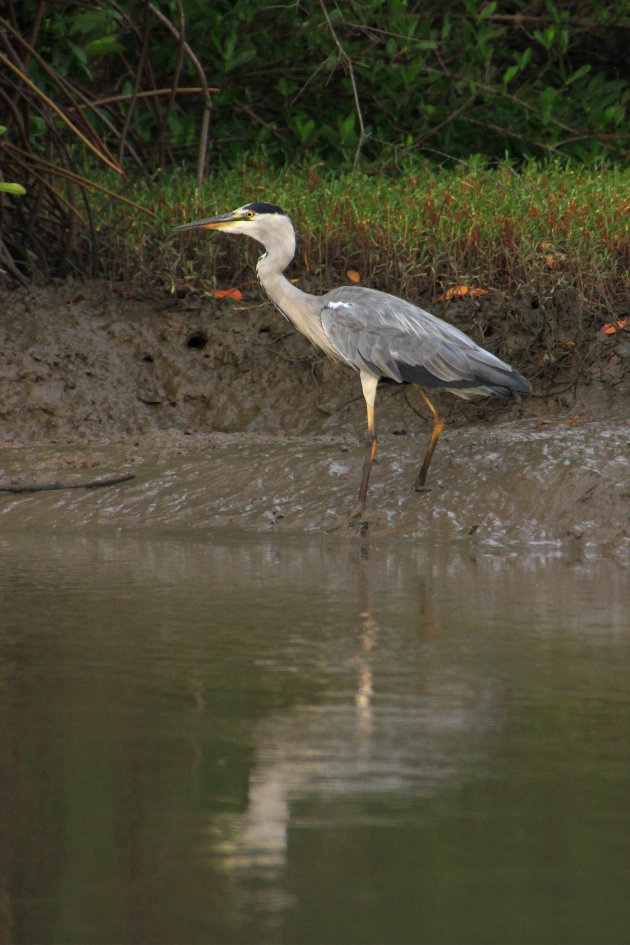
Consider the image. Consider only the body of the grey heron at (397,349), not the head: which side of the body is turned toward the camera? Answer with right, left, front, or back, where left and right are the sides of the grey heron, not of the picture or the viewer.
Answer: left

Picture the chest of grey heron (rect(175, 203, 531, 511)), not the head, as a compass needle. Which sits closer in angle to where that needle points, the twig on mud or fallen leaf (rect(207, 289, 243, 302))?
the twig on mud

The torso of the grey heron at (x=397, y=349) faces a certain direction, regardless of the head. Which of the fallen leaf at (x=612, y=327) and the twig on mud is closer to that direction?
the twig on mud

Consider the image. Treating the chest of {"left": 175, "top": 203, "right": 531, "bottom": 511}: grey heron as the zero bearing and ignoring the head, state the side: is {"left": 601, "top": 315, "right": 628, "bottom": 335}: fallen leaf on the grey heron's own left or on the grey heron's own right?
on the grey heron's own right

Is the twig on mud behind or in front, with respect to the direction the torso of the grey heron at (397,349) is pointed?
in front

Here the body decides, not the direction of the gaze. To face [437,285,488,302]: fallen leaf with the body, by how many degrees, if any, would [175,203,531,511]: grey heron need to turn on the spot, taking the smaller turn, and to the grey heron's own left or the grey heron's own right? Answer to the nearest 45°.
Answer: approximately 90° to the grey heron's own right

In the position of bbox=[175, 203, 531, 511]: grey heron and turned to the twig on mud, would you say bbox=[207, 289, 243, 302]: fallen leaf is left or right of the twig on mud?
right
